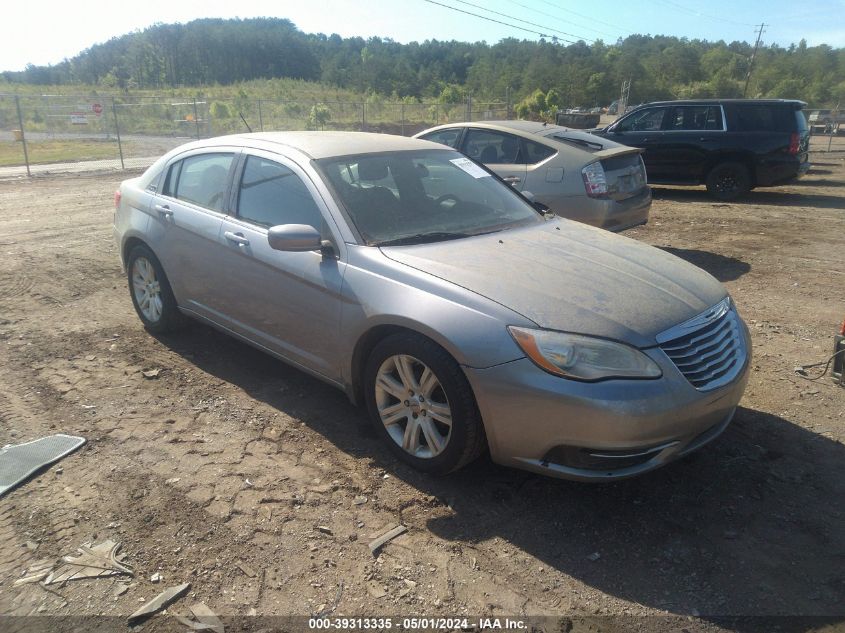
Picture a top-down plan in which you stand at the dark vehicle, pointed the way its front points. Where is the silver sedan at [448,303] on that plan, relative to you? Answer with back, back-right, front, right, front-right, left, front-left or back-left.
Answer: left

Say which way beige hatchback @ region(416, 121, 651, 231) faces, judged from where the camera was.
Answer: facing away from the viewer and to the left of the viewer

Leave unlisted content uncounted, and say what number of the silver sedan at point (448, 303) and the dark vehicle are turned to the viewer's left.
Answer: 1

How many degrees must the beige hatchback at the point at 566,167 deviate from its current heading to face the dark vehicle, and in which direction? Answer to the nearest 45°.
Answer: approximately 90° to its right

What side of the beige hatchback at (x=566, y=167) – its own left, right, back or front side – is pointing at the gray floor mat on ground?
left

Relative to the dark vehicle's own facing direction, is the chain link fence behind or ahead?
ahead

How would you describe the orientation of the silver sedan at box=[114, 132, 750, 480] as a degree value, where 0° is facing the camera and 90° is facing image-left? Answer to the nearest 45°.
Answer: approximately 315°

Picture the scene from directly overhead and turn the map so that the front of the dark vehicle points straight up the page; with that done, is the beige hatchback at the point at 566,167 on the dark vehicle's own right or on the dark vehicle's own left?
on the dark vehicle's own left

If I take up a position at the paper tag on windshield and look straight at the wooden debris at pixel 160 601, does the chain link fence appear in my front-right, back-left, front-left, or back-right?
back-right

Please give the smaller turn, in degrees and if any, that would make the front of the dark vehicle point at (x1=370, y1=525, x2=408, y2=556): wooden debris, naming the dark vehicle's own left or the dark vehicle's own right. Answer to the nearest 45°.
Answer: approximately 90° to the dark vehicle's own left

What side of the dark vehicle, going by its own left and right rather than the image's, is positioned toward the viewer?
left

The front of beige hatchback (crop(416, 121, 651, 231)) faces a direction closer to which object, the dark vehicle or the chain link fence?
the chain link fence

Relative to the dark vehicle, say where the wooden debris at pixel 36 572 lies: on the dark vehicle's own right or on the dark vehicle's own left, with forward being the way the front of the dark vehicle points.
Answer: on the dark vehicle's own left

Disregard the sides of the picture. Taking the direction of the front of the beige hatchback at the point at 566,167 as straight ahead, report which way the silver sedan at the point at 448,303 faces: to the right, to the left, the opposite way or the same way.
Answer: the opposite way

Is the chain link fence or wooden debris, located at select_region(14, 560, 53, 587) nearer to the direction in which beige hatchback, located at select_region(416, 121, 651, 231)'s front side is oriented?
the chain link fence

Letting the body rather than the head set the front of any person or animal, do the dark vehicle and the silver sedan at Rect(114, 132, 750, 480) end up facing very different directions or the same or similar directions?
very different directions

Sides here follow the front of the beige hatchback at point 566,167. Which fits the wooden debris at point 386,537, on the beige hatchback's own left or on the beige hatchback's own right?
on the beige hatchback's own left

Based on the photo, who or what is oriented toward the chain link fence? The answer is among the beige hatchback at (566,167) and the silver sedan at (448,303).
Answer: the beige hatchback at (566,167)
